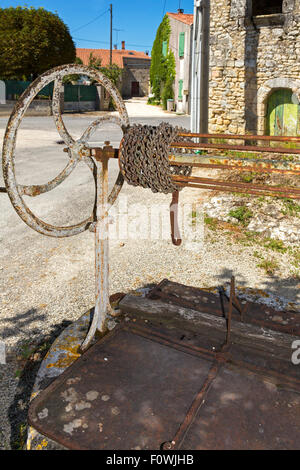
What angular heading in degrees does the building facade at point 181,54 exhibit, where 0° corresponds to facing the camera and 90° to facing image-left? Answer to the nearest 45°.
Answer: approximately 45°

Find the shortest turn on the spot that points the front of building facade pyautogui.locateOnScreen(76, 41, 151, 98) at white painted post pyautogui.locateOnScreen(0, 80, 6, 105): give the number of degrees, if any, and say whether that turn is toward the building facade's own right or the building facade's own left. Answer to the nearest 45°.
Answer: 0° — it already faces it

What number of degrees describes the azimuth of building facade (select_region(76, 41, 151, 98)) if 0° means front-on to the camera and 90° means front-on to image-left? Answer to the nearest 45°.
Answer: approximately 0°

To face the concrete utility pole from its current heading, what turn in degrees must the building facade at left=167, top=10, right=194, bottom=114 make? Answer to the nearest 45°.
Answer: approximately 45° to its left

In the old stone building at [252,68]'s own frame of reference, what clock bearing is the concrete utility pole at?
The concrete utility pole is roughly at 3 o'clock from the old stone building.
